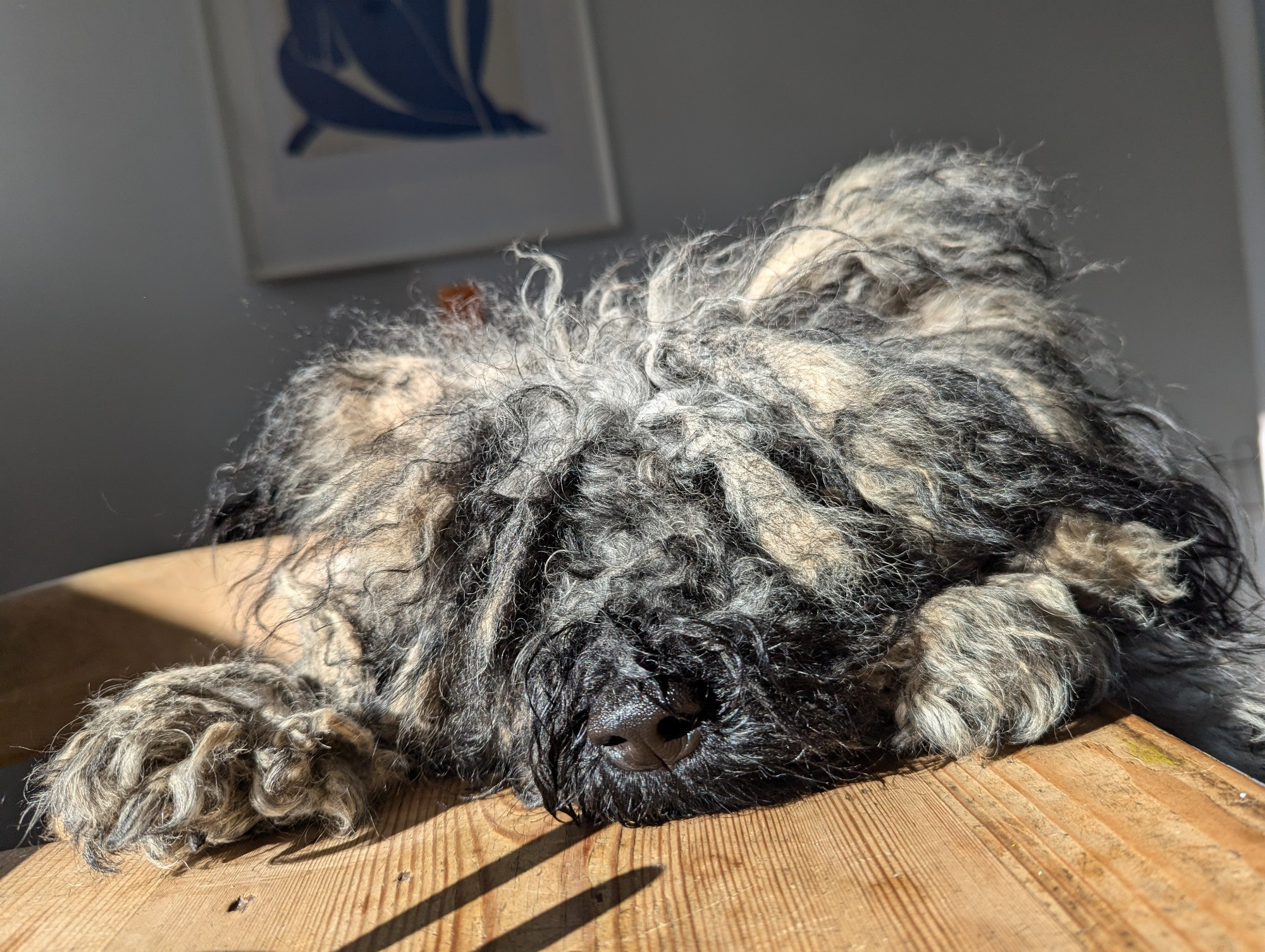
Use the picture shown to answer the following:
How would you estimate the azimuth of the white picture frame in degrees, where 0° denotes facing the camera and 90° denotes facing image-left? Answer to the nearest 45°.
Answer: approximately 0°
